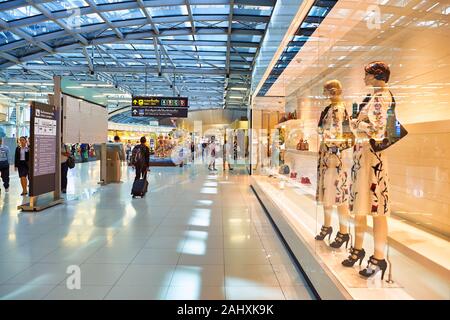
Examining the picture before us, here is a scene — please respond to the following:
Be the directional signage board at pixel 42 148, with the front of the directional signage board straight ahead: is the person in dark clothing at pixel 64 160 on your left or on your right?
on your left

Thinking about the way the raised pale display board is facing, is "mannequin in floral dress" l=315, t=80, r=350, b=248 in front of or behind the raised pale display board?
in front

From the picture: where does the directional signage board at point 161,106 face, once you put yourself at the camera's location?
facing the viewer

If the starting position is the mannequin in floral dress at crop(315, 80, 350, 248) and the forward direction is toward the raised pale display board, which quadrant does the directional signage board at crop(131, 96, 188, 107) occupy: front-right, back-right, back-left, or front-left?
front-right

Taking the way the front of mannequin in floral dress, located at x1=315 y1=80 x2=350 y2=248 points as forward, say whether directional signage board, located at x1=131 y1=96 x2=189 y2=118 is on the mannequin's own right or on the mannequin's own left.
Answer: on the mannequin's own right

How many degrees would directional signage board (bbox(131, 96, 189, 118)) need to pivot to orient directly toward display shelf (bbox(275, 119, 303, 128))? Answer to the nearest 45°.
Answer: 0° — it already faces it

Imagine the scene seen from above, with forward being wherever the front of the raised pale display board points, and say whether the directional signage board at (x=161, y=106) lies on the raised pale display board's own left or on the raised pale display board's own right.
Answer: on the raised pale display board's own left

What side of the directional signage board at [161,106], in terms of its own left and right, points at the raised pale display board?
front
